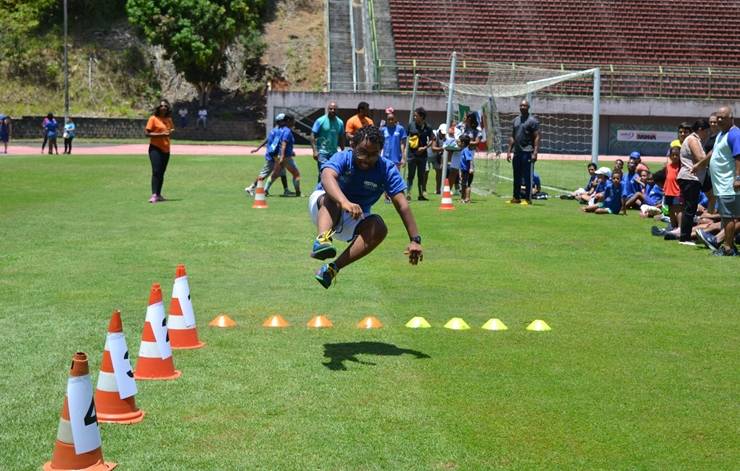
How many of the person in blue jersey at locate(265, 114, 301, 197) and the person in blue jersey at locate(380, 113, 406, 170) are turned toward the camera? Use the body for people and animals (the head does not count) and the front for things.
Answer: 1

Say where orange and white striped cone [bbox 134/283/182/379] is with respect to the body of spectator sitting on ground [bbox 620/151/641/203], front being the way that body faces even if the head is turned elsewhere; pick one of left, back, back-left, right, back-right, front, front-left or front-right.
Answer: front-left

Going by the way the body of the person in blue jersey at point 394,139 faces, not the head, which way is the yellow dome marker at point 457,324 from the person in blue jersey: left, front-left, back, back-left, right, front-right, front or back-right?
front

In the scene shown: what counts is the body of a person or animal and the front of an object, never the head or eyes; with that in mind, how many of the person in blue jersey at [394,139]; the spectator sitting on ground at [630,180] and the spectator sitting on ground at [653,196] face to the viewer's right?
0

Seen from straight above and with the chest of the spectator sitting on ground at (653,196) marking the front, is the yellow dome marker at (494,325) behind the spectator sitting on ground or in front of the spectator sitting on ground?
in front

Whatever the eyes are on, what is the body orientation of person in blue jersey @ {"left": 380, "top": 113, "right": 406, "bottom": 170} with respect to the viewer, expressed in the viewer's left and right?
facing the viewer

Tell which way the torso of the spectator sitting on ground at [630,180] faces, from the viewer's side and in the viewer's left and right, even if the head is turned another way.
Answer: facing the viewer and to the left of the viewer

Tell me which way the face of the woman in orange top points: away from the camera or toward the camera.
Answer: toward the camera

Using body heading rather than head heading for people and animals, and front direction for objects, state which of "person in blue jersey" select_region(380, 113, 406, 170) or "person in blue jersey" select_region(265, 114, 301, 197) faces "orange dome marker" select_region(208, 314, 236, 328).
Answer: "person in blue jersey" select_region(380, 113, 406, 170)

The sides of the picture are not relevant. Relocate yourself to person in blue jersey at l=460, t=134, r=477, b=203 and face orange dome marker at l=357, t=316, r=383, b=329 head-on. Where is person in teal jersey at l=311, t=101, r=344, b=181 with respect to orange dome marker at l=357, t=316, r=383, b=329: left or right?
right

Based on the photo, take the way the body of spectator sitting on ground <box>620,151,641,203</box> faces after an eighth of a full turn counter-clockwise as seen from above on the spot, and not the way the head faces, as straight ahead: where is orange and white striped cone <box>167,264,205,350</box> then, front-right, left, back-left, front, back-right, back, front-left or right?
front
